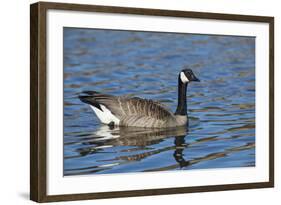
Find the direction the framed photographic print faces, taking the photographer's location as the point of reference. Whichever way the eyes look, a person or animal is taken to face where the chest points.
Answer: facing the viewer and to the right of the viewer
